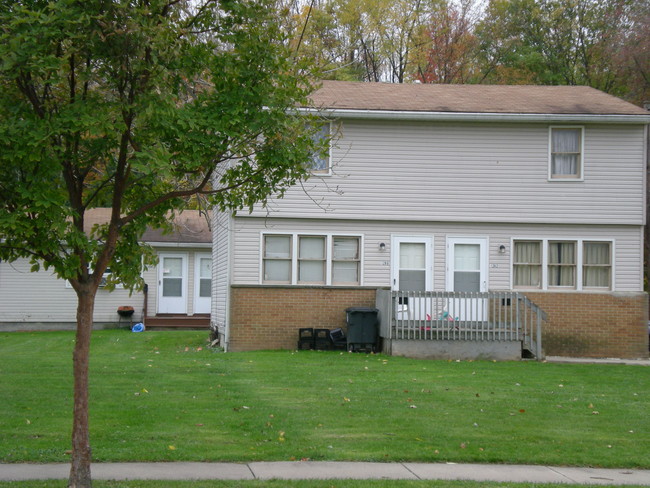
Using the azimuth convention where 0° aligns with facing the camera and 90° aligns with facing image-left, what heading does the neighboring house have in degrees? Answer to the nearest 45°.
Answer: approximately 0°

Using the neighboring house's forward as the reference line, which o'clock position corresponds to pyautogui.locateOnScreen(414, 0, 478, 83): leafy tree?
The leafy tree is roughly at 8 o'clock from the neighboring house.

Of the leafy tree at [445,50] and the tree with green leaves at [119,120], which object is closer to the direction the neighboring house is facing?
the tree with green leaves

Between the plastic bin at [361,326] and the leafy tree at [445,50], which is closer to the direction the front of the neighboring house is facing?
the plastic bin

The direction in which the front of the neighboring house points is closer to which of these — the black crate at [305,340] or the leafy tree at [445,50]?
the black crate

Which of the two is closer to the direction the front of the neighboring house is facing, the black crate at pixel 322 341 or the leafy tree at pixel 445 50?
the black crate

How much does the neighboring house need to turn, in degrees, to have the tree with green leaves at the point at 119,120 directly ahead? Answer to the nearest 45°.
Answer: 0° — it already faces it

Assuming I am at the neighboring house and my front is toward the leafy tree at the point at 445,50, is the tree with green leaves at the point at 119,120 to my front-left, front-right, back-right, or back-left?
back-right

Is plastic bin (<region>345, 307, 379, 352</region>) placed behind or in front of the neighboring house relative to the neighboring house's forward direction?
in front
